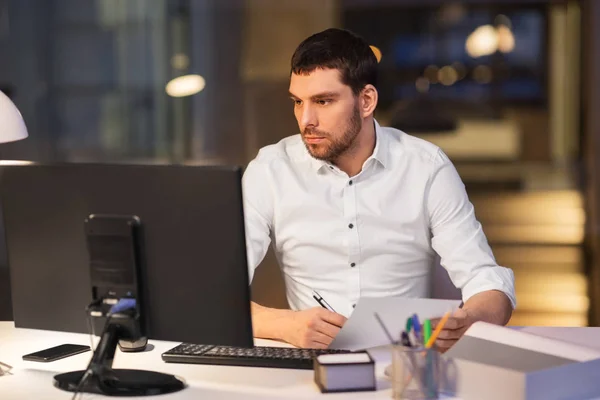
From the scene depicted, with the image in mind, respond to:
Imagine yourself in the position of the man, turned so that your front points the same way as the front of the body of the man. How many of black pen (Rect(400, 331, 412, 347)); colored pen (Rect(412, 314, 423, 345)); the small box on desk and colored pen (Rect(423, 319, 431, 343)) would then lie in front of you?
4

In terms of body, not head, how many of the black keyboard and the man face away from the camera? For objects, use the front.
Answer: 1

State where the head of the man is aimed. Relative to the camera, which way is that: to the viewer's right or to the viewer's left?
to the viewer's left

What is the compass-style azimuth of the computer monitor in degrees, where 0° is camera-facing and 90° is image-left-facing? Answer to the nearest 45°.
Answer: approximately 225°

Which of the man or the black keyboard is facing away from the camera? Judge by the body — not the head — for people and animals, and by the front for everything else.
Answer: the black keyboard

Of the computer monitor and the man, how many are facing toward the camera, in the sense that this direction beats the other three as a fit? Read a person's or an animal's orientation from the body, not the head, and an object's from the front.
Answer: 1

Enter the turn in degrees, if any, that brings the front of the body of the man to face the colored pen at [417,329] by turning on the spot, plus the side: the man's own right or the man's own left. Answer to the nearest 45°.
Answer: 0° — they already face it

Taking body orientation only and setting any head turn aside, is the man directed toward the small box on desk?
yes

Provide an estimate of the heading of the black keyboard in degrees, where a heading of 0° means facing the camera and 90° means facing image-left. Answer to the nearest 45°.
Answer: approximately 180°

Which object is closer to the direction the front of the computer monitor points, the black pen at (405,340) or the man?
the man

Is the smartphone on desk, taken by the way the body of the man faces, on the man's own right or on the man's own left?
on the man's own right
